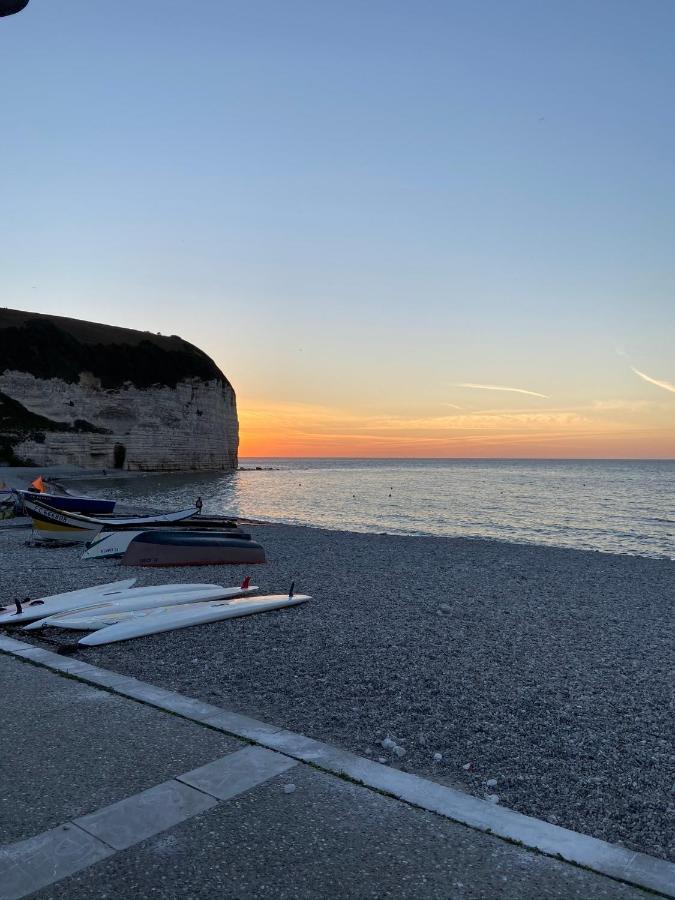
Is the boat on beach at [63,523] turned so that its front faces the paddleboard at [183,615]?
no

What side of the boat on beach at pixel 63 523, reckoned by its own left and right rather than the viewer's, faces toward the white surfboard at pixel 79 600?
left

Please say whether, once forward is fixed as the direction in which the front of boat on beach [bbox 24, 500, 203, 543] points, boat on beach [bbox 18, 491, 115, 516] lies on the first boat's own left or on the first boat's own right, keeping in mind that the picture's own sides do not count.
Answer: on the first boat's own right

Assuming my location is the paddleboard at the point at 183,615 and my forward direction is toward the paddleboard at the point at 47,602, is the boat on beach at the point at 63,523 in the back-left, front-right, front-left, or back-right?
front-right

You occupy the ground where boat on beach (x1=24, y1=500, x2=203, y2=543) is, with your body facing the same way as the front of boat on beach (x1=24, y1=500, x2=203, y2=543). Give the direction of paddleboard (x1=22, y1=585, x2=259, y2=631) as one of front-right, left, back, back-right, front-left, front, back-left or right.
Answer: left

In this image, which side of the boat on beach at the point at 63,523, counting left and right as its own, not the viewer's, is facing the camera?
left

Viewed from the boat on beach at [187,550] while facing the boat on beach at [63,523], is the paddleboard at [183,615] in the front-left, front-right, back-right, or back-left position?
back-left
